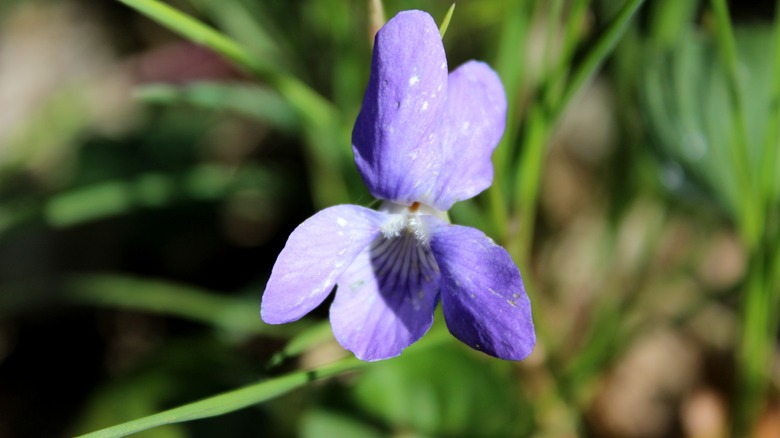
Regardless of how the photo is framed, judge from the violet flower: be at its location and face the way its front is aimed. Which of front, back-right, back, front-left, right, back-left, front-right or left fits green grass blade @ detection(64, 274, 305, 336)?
back-right

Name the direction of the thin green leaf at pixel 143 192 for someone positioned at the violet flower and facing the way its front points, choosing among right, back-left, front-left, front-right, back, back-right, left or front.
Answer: back-right

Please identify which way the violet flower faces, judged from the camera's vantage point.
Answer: facing the viewer

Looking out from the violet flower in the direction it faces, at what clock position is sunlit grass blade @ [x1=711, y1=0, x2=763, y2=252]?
The sunlit grass blade is roughly at 8 o'clock from the violet flower.

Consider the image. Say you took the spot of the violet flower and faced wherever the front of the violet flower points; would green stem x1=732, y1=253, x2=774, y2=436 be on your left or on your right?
on your left
